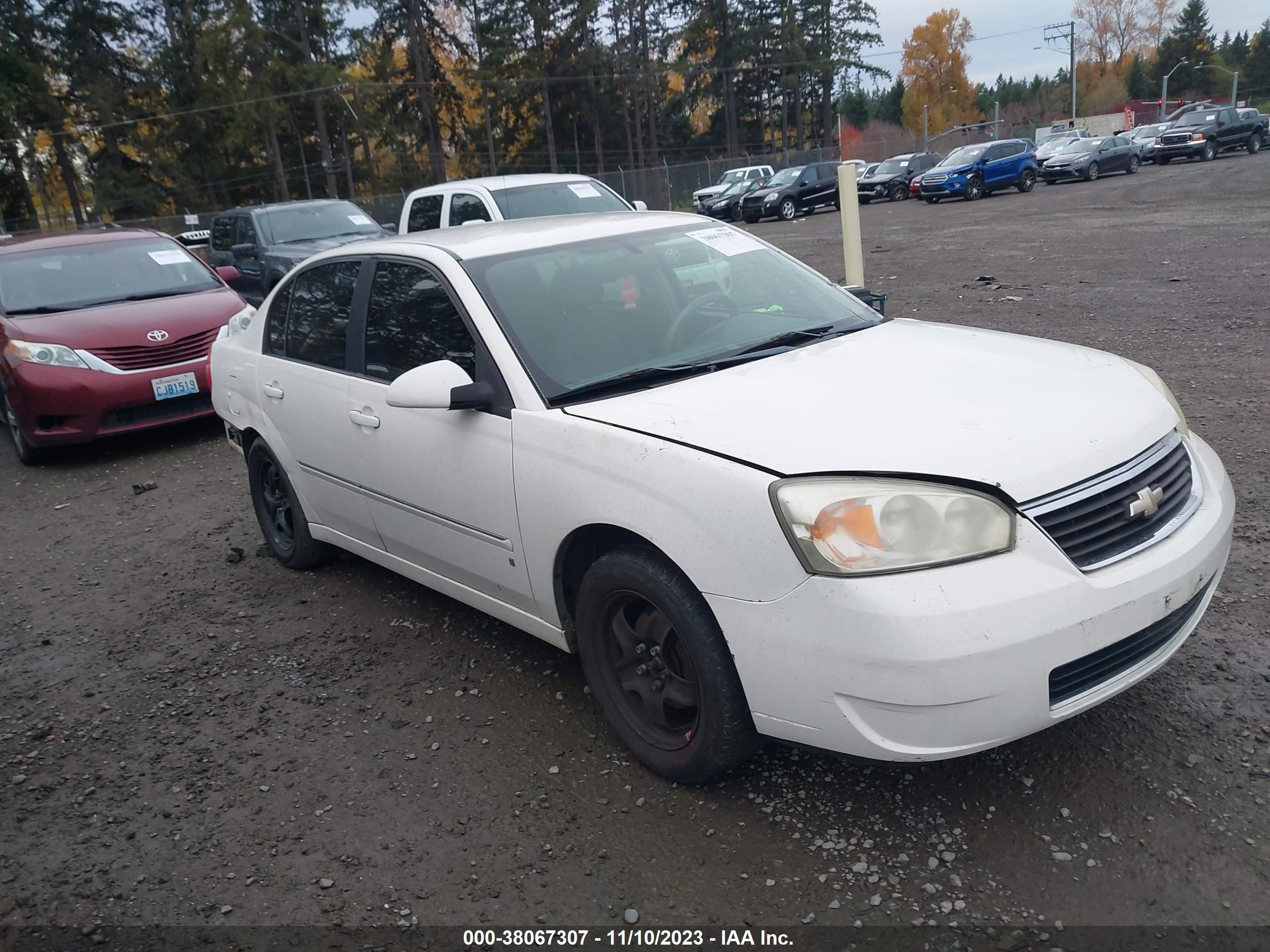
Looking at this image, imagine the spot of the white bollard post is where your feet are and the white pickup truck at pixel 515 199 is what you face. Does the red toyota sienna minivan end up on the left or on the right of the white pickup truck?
left

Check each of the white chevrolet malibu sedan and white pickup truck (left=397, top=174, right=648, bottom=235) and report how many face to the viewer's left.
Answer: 0

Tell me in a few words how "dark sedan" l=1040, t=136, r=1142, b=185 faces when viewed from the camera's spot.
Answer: facing the viewer and to the left of the viewer

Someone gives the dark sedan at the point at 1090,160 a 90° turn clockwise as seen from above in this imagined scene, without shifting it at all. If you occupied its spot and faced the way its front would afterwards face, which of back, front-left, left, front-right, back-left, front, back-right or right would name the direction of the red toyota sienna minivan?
back-left

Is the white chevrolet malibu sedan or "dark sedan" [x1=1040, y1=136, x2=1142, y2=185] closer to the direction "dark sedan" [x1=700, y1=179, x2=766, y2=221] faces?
the white chevrolet malibu sedan

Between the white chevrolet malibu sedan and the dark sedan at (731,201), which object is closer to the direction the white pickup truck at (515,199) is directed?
the white chevrolet malibu sedan

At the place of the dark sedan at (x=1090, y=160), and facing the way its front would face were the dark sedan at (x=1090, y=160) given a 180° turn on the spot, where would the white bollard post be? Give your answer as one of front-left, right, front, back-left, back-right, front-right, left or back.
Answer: back-right

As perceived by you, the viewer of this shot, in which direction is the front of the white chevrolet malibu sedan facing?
facing the viewer and to the right of the viewer

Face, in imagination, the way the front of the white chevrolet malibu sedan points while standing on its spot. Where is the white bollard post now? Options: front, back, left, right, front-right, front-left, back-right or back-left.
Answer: back-left

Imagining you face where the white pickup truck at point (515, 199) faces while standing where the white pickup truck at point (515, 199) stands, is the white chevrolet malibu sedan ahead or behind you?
ahead

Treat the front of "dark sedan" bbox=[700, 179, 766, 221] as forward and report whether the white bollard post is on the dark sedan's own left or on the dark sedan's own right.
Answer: on the dark sedan's own left

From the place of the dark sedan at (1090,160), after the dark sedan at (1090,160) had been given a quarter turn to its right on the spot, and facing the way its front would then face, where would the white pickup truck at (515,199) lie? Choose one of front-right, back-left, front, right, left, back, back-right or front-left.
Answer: back-left

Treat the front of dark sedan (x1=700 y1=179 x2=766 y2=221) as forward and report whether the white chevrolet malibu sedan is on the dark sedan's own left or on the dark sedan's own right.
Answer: on the dark sedan's own left

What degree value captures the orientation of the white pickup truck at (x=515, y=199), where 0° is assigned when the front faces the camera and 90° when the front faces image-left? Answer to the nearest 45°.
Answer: approximately 315°

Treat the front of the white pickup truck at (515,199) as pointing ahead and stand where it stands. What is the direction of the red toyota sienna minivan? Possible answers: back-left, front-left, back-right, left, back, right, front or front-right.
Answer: right

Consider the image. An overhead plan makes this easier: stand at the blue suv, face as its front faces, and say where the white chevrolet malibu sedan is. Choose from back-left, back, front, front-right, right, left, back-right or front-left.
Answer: front-left

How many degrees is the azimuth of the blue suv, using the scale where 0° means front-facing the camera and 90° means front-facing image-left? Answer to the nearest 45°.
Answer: approximately 45°
